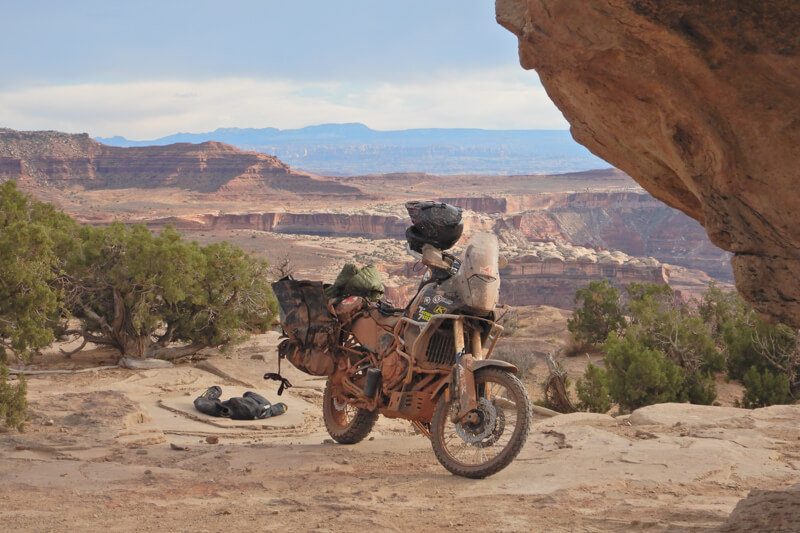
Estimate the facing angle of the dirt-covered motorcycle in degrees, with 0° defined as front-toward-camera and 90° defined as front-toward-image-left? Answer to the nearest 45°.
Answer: approximately 315°

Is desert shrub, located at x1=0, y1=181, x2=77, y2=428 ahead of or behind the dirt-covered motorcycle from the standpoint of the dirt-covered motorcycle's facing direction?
behind

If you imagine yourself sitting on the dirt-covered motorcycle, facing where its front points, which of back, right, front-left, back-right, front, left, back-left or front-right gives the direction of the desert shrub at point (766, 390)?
left

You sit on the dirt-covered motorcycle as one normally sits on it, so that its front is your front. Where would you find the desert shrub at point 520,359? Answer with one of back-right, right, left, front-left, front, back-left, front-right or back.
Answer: back-left

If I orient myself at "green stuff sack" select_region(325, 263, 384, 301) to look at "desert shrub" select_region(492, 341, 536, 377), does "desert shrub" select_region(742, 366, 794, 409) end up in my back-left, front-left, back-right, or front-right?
front-right
